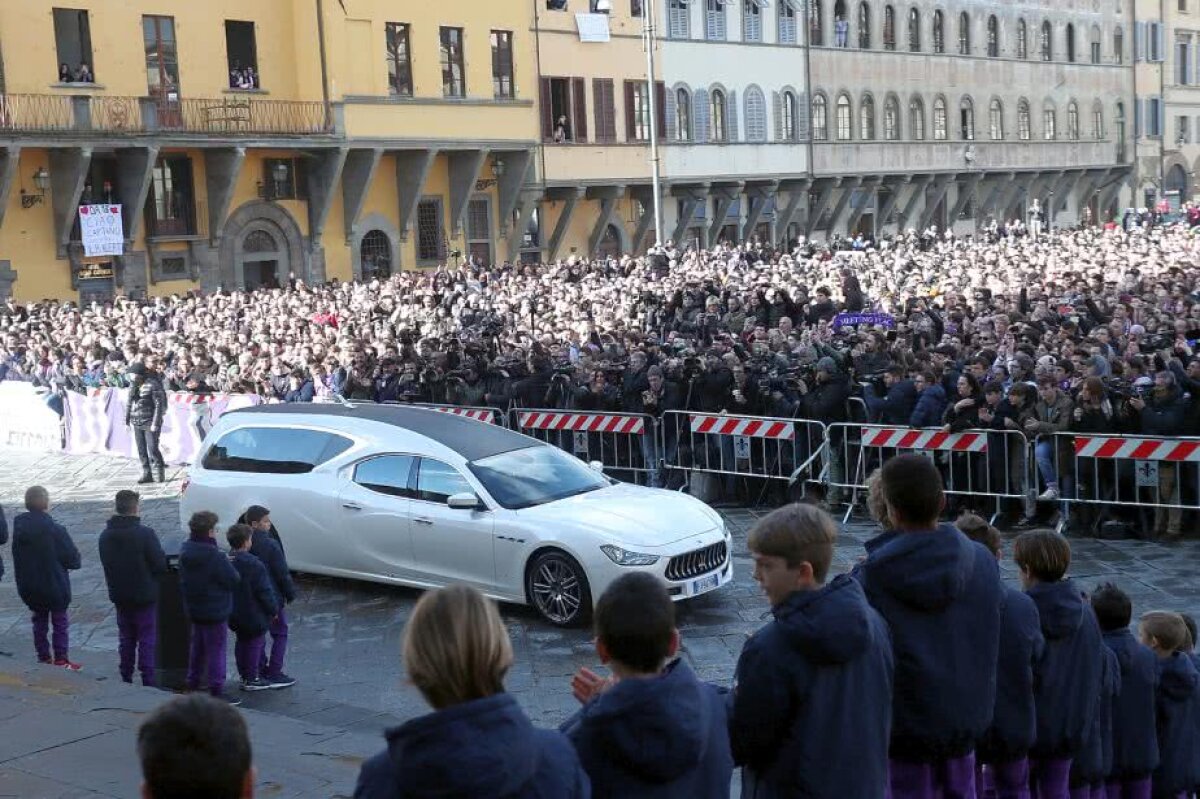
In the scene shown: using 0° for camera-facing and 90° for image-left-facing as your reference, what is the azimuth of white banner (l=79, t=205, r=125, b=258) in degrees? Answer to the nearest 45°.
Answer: approximately 0°

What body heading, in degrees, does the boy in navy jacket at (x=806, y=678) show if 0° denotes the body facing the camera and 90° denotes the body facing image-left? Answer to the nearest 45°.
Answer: approximately 135°

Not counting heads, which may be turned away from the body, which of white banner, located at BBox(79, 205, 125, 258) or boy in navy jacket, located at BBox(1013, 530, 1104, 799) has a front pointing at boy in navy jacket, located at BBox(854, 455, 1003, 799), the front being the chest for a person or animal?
the white banner

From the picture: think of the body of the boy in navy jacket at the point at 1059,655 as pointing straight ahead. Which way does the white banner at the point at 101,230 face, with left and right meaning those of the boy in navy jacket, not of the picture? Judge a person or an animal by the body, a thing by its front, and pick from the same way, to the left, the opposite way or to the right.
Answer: the opposite way

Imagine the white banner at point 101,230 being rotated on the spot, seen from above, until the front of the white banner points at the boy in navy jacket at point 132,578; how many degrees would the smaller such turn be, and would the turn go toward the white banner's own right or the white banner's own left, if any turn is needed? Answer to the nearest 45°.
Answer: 0° — it already faces them

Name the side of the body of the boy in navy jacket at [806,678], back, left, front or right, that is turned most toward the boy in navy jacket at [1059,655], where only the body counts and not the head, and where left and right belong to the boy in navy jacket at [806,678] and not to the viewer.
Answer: right

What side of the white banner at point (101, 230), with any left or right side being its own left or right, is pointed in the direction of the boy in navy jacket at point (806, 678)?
front

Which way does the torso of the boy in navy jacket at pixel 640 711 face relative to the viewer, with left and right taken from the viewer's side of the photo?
facing away from the viewer

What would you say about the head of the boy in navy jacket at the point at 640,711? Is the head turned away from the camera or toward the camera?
away from the camera

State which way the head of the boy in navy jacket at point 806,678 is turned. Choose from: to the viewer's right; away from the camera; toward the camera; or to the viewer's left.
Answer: to the viewer's left

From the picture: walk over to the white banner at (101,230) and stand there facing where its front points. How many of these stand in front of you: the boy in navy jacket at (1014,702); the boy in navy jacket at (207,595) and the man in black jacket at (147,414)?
3

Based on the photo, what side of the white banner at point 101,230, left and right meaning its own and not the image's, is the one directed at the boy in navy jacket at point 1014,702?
front

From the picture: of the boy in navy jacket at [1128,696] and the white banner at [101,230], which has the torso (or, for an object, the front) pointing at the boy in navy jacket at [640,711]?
the white banner

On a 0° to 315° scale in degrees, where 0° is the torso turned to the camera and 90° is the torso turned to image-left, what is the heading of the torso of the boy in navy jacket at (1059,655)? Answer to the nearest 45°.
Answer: approximately 135°

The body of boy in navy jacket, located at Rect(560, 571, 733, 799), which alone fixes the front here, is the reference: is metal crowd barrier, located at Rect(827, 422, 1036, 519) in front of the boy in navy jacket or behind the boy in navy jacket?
in front

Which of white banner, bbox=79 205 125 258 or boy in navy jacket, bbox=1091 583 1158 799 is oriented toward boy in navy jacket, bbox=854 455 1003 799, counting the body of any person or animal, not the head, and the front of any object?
the white banner
